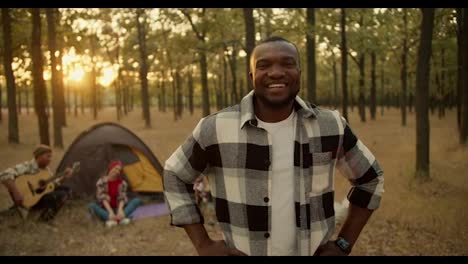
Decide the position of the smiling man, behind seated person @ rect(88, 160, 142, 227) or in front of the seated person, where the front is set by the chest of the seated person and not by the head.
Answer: in front

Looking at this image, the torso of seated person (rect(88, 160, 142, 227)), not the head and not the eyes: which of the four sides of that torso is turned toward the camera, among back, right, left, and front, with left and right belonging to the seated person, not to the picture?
front

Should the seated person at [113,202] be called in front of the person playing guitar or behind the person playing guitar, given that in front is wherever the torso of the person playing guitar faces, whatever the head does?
in front

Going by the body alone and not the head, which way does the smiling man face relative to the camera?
toward the camera

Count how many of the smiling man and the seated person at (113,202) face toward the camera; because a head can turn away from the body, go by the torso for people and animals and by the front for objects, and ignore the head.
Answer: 2

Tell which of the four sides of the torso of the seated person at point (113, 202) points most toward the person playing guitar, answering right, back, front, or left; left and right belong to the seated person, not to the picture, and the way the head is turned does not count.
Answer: right

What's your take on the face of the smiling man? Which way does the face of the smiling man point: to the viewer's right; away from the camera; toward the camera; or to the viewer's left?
toward the camera

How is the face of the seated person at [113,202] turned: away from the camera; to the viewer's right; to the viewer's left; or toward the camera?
toward the camera

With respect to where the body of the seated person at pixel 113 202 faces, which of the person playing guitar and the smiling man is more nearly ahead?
the smiling man
